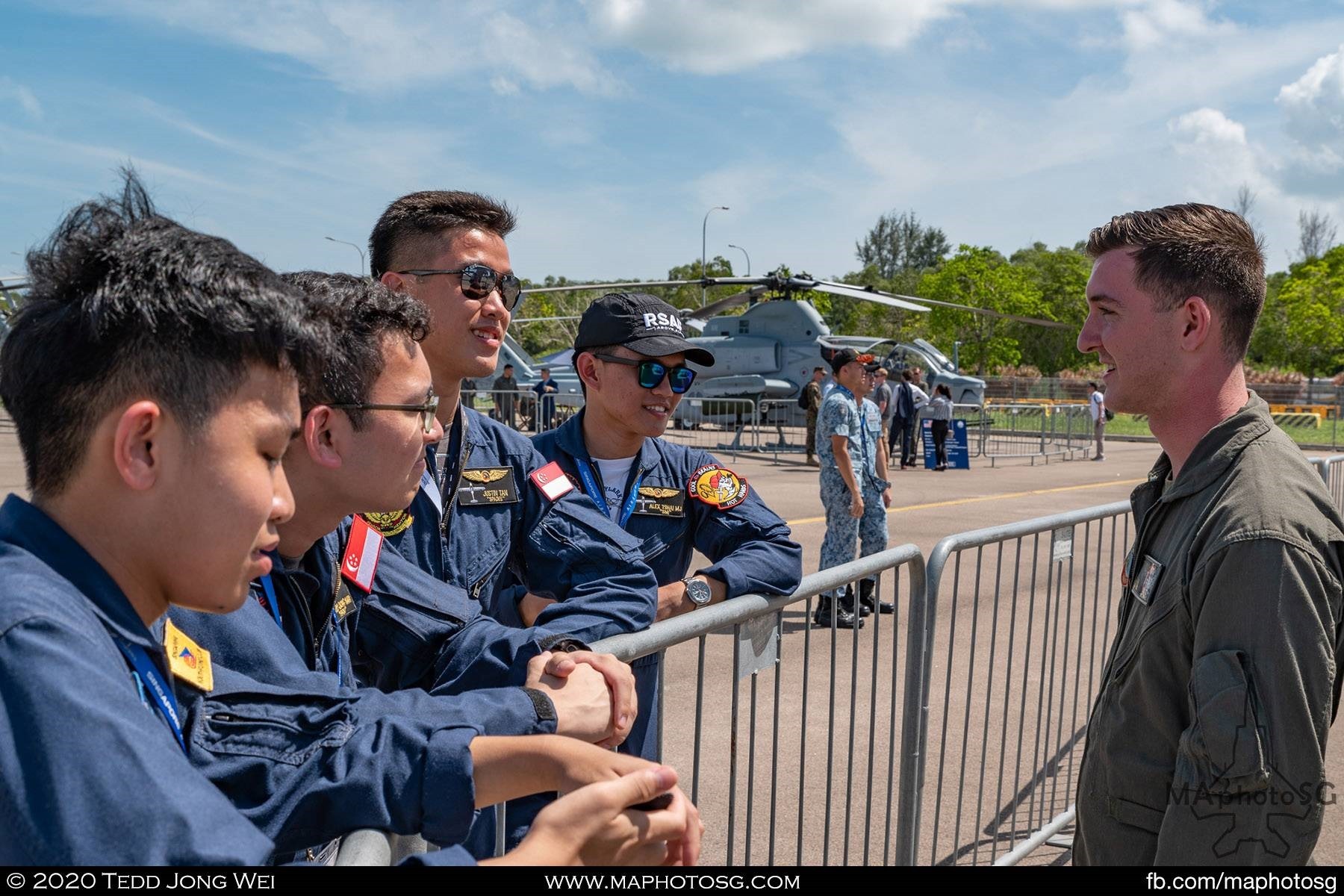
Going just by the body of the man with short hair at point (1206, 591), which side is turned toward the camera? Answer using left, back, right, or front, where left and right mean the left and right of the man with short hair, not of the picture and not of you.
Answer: left

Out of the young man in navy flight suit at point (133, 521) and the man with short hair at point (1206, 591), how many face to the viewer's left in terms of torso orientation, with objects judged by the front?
1

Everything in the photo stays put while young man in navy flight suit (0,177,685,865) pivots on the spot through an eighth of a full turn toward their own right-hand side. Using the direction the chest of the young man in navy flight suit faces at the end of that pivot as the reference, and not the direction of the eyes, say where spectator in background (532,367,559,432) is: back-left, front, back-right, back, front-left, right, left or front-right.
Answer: back-left

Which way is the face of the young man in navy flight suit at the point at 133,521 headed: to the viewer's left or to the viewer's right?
to the viewer's right

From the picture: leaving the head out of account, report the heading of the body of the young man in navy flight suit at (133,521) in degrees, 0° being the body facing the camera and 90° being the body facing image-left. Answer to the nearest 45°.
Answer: approximately 270°

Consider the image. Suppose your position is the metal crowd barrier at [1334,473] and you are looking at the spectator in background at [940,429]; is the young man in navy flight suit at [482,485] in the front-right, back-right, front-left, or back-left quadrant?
back-left

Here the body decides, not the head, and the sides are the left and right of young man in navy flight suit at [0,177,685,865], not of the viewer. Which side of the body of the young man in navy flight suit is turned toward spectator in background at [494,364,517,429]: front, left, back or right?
left
